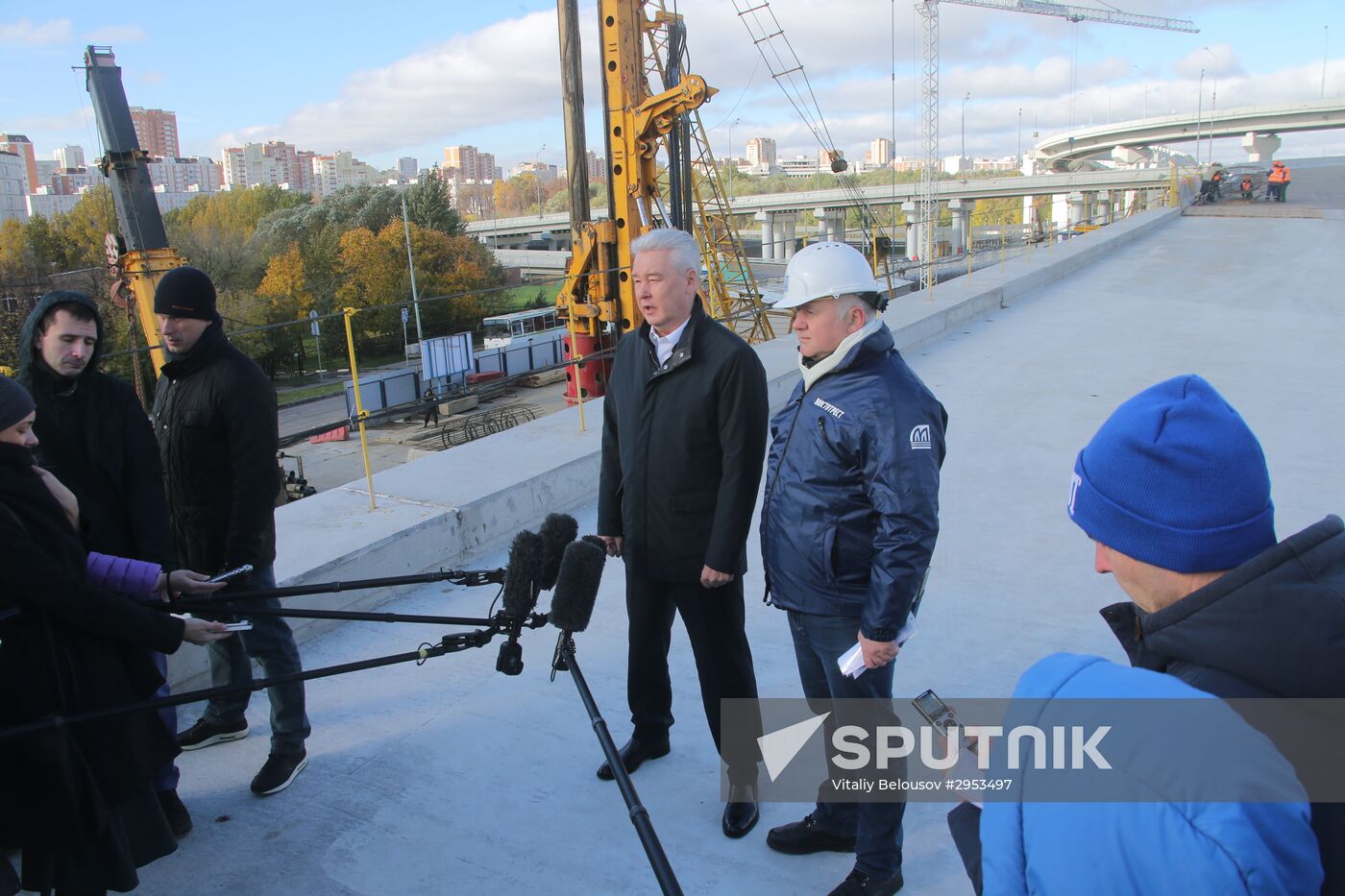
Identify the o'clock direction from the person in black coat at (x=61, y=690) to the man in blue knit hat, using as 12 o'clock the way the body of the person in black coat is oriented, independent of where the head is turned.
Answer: The man in blue knit hat is roughly at 2 o'clock from the person in black coat.

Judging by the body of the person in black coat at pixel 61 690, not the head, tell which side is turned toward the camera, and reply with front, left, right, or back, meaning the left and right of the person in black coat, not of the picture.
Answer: right

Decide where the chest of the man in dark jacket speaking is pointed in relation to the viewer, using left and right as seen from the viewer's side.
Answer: facing the viewer and to the left of the viewer

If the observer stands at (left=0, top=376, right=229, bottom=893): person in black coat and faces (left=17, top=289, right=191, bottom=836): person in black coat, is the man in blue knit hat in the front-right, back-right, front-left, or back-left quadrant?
back-right

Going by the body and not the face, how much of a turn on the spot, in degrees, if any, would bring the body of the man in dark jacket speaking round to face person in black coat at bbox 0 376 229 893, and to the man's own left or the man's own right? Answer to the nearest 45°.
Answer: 0° — they already face them

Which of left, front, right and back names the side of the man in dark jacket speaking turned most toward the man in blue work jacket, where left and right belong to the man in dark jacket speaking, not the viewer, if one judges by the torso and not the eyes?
left

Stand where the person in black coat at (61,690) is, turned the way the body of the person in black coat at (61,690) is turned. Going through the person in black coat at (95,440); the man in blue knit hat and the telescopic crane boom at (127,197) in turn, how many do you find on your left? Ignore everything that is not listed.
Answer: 2

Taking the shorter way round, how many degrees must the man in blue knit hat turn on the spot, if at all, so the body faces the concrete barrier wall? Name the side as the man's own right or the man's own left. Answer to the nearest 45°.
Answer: approximately 45° to the man's own right

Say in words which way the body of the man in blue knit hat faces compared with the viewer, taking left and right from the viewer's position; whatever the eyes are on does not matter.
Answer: facing to the left of the viewer

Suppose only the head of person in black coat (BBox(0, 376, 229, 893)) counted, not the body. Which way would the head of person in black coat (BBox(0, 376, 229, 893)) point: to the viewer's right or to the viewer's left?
to the viewer's right

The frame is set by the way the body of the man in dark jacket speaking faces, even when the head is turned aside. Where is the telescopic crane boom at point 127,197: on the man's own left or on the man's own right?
on the man's own right
